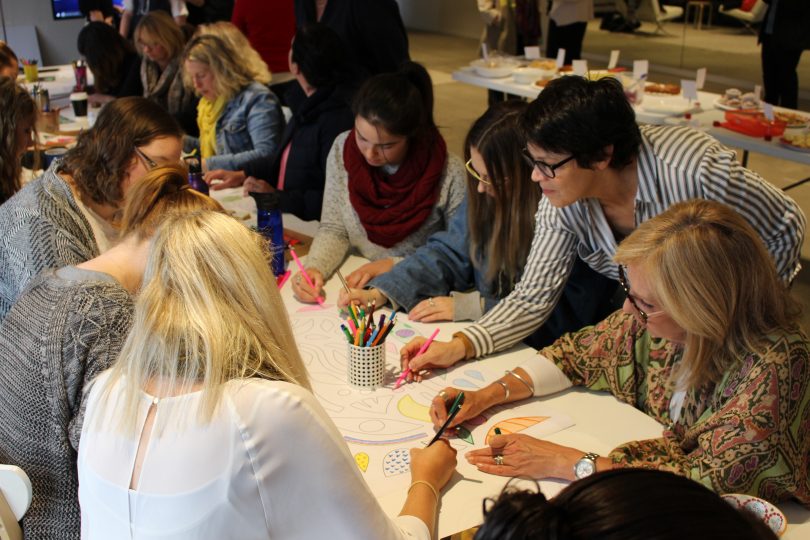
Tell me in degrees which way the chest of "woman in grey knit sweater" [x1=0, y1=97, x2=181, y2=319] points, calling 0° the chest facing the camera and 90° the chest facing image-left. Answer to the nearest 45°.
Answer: approximately 270°

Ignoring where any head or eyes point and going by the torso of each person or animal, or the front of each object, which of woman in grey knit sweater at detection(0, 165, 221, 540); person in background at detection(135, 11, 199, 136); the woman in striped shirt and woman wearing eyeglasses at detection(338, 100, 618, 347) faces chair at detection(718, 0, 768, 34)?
the woman in grey knit sweater

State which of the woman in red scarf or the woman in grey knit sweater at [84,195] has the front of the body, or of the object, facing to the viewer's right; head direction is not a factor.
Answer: the woman in grey knit sweater

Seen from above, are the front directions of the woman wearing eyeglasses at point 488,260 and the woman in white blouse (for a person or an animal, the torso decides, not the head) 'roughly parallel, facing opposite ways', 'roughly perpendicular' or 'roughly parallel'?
roughly parallel, facing opposite ways

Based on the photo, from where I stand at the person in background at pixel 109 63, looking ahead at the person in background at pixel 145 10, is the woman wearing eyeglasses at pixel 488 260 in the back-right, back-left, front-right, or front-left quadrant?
back-right

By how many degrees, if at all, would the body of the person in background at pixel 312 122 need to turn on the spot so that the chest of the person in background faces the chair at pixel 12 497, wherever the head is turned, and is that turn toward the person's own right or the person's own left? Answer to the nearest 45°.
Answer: approximately 90° to the person's own left

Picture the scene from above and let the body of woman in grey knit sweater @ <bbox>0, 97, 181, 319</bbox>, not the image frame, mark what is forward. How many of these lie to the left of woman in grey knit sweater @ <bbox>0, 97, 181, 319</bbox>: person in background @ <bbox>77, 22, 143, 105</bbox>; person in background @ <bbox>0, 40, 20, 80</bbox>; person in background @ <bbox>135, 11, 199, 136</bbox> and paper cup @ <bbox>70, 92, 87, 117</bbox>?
4

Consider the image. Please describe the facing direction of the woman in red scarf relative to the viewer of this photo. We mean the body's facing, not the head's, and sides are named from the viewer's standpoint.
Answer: facing the viewer and to the left of the viewer

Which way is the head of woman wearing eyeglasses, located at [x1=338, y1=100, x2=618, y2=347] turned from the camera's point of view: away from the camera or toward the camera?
toward the camera

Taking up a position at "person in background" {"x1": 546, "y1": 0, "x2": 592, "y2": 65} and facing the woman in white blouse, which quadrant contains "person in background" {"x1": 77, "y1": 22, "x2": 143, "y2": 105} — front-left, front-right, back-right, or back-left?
front-right

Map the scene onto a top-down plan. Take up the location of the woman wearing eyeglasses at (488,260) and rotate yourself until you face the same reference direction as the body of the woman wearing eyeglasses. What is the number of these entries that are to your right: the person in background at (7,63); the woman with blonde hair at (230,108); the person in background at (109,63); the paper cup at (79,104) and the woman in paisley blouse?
4

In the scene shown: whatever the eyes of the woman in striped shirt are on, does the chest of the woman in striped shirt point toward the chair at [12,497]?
yes

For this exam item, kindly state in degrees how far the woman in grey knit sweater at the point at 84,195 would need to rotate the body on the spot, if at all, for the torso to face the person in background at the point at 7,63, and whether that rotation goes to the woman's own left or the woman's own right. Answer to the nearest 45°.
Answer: approximately 90° to the woman's own left
